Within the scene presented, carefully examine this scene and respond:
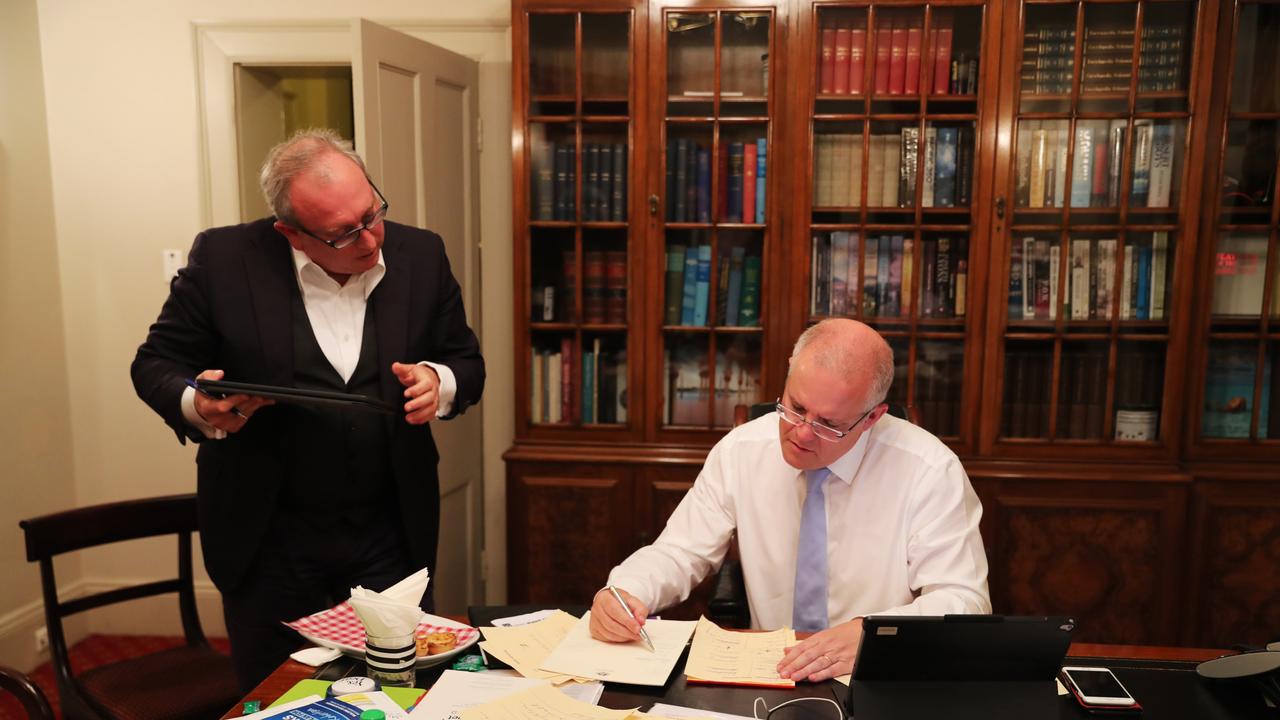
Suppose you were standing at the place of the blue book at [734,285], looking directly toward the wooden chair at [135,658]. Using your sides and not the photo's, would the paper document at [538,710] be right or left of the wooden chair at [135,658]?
left

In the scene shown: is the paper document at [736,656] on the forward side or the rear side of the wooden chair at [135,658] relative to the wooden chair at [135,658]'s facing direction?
on the forward side

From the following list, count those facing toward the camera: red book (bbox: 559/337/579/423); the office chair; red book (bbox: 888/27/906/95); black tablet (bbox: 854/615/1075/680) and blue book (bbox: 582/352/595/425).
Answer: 4

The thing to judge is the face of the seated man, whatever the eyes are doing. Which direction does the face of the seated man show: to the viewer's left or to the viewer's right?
to the viewer's left

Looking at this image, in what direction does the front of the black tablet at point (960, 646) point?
away from the camera

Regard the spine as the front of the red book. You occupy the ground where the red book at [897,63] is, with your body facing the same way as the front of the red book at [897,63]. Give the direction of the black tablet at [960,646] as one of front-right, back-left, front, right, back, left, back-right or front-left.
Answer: front

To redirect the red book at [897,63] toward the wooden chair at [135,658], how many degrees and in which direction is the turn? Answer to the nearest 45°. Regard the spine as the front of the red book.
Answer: approximately 45° to its right

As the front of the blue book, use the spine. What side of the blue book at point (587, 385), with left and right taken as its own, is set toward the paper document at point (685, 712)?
front

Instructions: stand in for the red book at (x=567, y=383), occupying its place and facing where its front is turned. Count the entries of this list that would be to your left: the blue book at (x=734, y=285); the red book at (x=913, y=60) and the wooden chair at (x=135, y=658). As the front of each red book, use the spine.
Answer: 2

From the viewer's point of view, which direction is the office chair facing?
toward the camera

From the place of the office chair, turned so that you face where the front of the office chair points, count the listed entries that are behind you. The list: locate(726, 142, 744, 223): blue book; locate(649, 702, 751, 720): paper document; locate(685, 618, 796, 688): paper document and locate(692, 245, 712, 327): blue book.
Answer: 2

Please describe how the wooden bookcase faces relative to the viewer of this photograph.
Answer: facing the viewer

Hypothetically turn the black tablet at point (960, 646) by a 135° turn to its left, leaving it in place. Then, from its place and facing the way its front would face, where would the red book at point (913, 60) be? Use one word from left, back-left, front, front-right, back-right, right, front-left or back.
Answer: back-right

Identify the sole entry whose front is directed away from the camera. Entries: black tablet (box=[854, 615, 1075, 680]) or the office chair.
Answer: the black tablet

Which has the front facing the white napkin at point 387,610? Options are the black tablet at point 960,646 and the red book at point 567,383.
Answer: the red book
